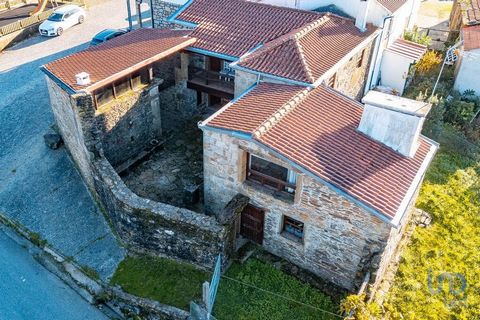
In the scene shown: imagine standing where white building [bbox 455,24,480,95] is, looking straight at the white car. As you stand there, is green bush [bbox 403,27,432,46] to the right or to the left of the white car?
right

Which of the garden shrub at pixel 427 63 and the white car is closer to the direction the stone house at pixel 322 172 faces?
the white car

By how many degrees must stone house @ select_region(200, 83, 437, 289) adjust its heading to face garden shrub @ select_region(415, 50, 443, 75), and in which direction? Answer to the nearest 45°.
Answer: approximately 135° to its right

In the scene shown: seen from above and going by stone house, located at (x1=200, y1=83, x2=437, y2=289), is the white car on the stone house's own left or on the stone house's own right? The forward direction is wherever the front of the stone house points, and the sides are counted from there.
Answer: on the stone house's own right

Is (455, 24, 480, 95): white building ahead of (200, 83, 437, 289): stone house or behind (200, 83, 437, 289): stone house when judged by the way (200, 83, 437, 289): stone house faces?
behind

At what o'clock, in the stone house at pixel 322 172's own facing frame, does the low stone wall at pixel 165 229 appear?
The low stone wall is roughly at 1 o'clock from the stone house.

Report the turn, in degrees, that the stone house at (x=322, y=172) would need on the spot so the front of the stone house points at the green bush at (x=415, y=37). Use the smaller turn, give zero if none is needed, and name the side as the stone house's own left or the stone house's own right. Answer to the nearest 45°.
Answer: approximately 135° to the stone house's own right
